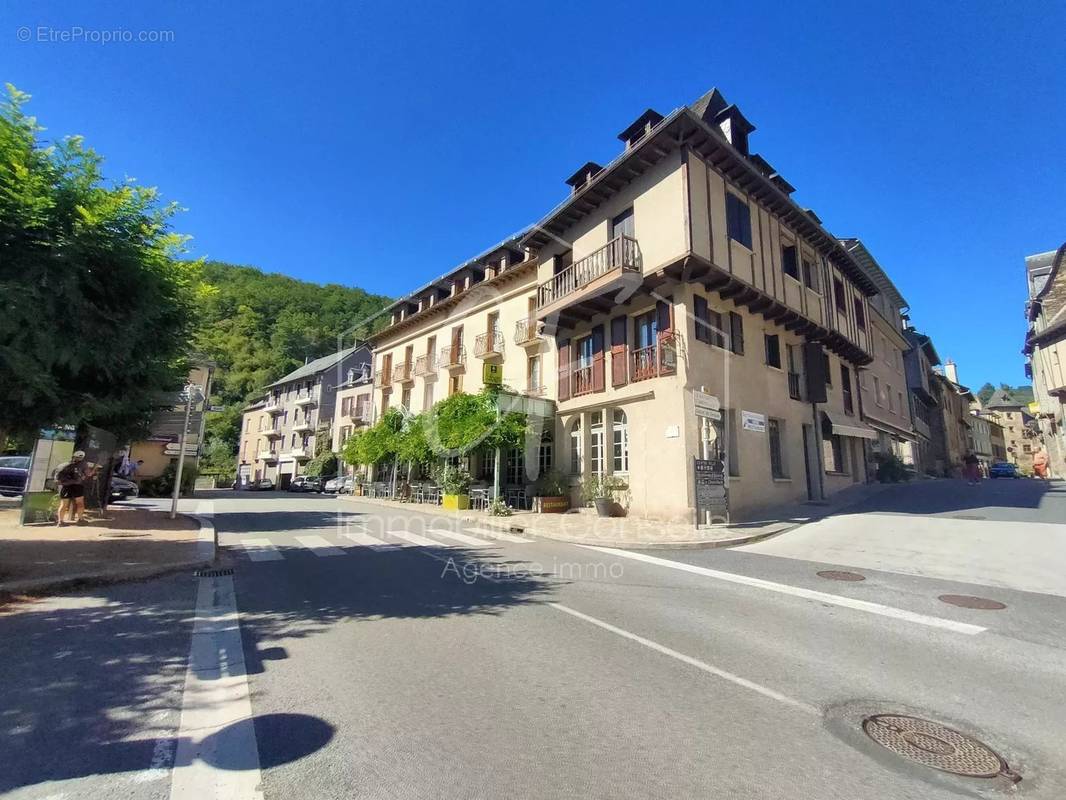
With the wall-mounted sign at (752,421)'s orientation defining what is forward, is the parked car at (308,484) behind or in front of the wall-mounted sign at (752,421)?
behind

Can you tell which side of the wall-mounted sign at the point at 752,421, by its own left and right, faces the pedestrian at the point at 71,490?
right

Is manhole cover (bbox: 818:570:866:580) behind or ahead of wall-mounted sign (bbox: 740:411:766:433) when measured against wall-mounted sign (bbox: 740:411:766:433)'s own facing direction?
ahead

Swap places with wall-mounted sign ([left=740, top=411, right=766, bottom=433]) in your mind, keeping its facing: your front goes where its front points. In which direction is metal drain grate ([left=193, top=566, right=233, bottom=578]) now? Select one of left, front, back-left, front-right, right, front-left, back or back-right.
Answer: right

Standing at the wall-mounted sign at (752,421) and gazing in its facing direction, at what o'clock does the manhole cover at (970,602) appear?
The manhole cover is roughly at 1 o'clock from the wall-mounted sign.

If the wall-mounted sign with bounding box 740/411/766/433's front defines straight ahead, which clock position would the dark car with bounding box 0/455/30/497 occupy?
The dark car is roughly at 4 o'clock from the wall-mounted sign.

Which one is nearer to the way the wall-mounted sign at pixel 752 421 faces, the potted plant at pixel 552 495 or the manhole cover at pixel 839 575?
the manhole cover

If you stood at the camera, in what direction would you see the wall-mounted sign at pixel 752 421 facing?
facing the viewer and to the right of the viewer

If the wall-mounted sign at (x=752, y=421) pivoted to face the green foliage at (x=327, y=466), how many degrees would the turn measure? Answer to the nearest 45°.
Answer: approximately 180°

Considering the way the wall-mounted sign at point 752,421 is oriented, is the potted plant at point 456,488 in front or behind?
behind

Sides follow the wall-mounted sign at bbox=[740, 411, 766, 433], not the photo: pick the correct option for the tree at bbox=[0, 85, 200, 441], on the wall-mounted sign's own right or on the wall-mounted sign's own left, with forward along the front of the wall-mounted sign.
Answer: on the wall-mounted sign's own right
